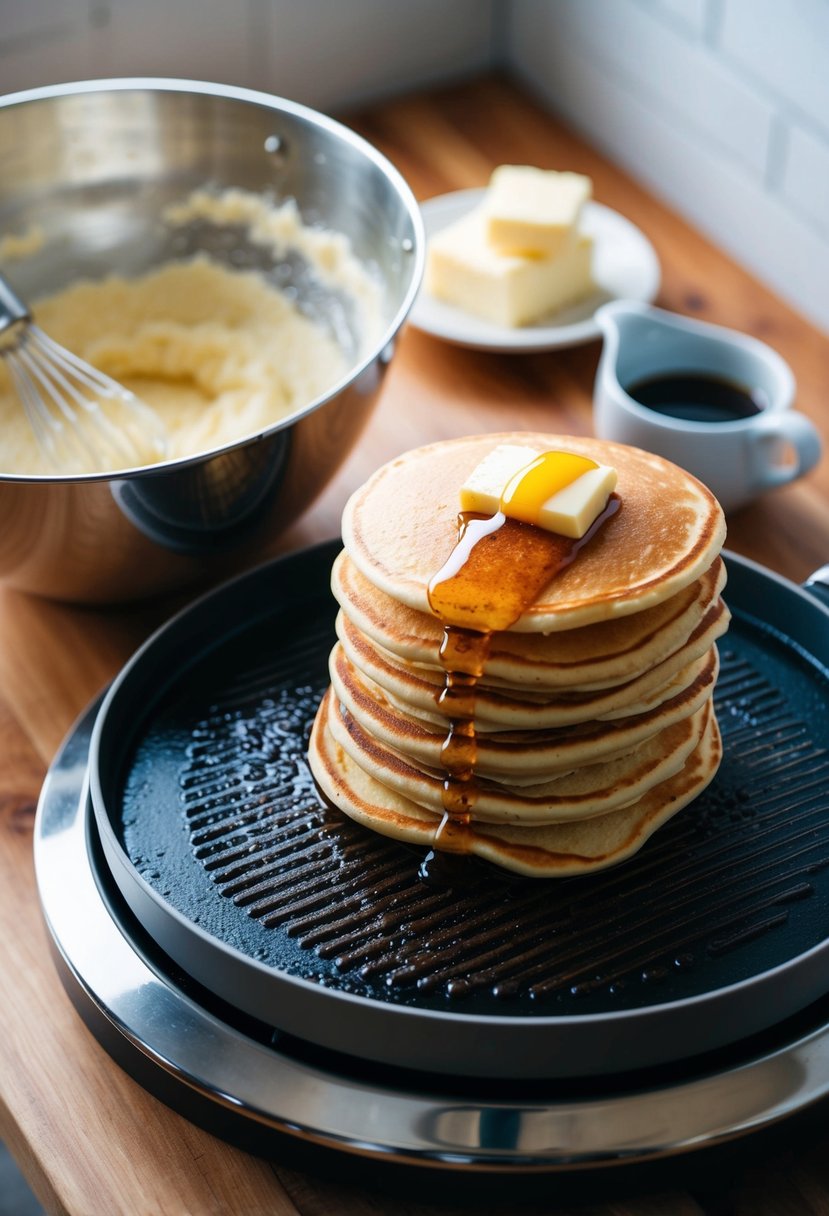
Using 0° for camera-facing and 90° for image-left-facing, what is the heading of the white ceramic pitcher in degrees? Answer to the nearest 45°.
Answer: approximately 135°
